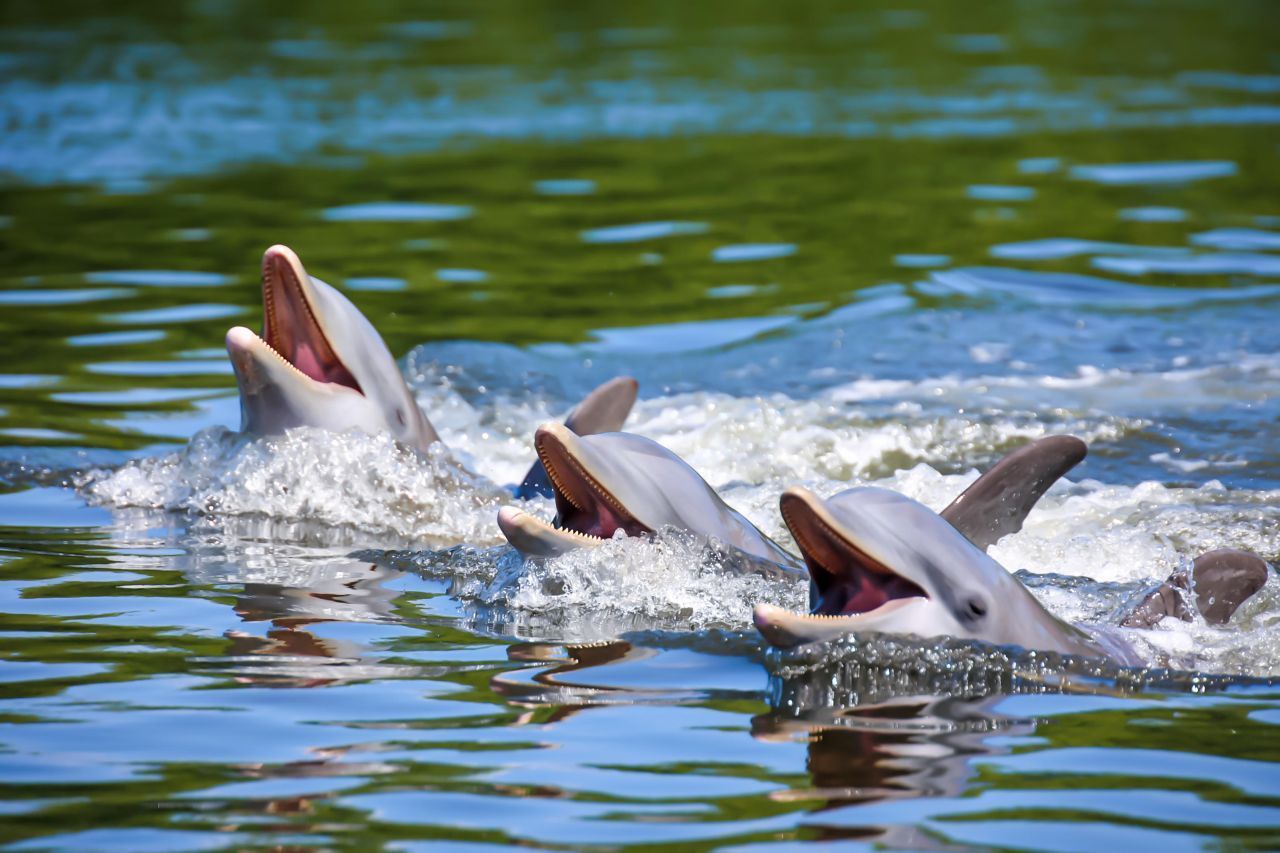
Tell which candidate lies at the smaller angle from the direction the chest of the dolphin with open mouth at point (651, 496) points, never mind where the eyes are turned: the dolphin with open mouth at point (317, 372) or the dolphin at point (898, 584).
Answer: the dolphin with open mouth

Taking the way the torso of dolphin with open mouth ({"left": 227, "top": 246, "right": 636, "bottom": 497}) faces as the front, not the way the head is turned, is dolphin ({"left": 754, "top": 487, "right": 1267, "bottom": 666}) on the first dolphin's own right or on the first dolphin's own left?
on the first dolphin's own left

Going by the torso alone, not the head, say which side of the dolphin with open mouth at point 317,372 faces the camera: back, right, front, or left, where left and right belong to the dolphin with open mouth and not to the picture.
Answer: left

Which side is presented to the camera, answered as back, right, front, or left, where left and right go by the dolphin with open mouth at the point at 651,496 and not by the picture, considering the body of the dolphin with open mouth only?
left

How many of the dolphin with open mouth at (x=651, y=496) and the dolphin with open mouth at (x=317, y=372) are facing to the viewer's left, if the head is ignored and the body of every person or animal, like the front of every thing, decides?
2

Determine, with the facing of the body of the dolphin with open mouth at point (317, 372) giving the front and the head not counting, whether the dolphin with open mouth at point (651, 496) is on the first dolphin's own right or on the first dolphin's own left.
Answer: on the first dolphin's own left

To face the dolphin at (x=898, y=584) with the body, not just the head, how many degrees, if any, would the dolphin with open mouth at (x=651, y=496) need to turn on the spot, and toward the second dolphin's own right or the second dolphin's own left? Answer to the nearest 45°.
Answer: approximately 135° to the second dolphin's own left
